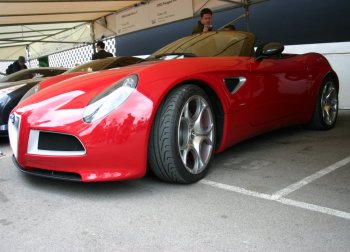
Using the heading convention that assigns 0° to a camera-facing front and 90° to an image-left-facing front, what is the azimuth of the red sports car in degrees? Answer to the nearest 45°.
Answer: approximately 45°

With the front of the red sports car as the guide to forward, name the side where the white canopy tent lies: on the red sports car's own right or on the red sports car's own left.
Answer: on the red sports car's own right

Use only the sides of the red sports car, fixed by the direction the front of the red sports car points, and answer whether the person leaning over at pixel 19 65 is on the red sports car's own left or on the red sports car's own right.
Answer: on the red sports car's own right

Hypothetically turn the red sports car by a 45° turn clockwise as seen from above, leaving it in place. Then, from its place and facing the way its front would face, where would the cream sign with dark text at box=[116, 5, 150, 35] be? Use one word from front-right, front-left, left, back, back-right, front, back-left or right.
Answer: right

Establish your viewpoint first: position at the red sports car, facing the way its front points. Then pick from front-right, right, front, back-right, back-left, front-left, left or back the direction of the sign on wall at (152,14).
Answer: back-right
